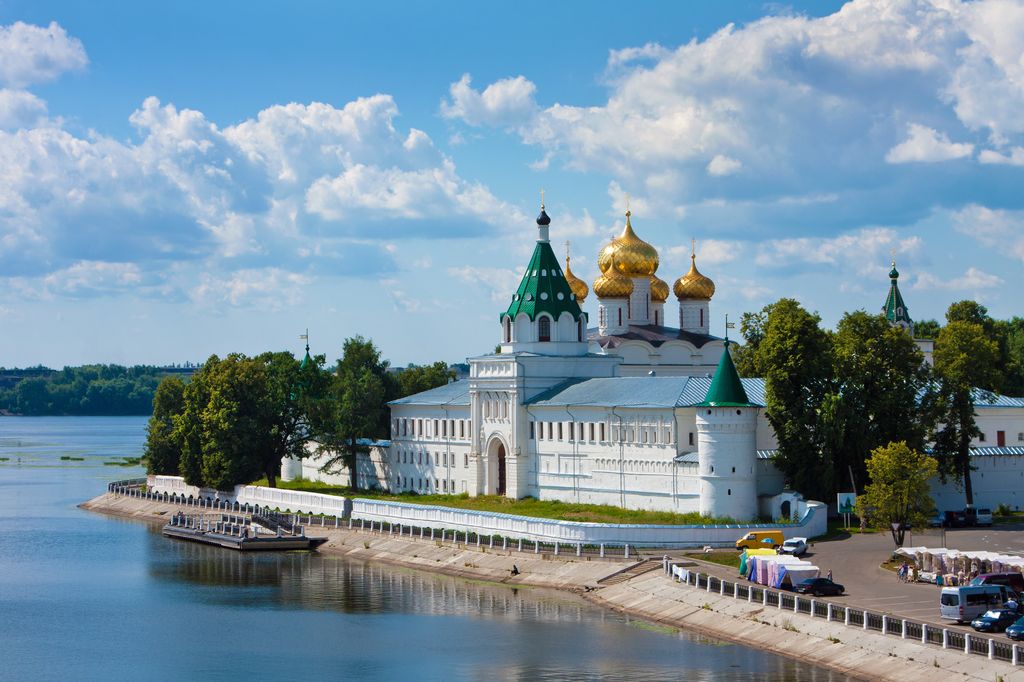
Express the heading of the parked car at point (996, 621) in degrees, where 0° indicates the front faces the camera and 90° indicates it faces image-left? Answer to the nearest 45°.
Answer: approximately 45°

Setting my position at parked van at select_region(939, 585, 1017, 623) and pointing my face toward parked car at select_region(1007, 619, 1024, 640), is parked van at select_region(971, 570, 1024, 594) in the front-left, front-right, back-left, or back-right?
back-left

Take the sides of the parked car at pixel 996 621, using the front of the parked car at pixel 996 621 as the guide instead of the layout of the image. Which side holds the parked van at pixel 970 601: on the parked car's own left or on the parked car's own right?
on the parked car's own right

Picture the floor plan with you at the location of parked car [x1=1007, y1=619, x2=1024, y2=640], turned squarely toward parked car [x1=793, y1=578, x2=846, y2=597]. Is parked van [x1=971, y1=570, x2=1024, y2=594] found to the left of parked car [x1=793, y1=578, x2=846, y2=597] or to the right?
right

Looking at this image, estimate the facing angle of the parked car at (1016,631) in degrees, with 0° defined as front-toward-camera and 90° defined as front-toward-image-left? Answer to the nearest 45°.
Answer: approximately 45°

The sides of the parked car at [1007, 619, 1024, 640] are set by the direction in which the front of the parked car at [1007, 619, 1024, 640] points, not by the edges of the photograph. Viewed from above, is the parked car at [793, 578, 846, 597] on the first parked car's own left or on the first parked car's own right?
on the first parked car's own right

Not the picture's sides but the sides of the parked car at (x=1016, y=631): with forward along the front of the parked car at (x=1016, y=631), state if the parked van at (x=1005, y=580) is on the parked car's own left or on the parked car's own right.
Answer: on the parked car's own right

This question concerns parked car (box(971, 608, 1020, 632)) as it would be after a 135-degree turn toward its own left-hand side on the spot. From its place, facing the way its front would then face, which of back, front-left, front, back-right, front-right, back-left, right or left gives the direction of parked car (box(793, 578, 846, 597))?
back-left

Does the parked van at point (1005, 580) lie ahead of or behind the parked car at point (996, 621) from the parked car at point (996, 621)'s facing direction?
behind
